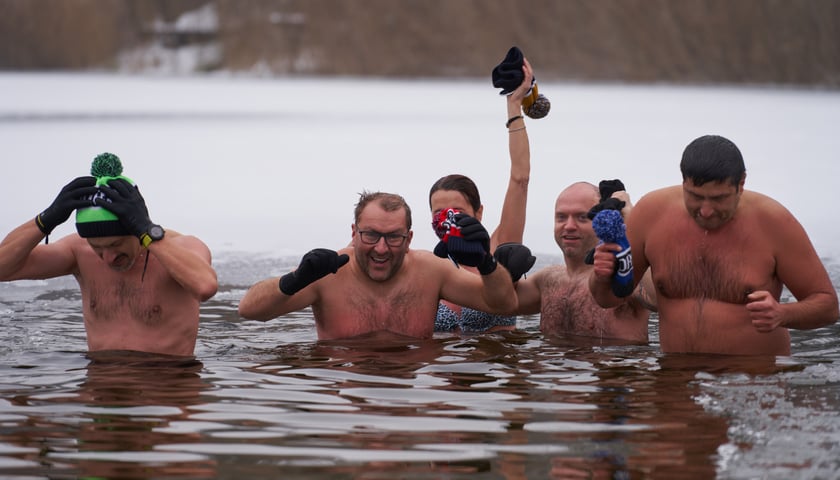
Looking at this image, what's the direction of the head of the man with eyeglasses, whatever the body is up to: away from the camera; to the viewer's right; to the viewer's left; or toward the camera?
toward the camera

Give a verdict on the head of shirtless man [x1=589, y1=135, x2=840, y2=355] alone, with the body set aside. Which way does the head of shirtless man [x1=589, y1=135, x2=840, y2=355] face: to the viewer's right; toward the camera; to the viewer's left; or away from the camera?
toward the camera

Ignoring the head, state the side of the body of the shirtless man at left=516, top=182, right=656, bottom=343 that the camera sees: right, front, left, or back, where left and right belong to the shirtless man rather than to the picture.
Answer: front

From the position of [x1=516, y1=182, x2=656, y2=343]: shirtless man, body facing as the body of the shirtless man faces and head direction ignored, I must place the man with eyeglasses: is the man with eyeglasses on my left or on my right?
on my right

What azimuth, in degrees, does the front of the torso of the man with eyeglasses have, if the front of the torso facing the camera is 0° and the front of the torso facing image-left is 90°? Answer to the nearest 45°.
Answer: approximately 0°

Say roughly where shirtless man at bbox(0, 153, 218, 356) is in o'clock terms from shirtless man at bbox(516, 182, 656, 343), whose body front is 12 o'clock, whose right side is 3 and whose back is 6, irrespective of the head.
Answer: shirtless man at bbox(0, 153, 218, 356) is roughly at 2 o'clock from shirtless man at bbox(516, 182, 656, 343).

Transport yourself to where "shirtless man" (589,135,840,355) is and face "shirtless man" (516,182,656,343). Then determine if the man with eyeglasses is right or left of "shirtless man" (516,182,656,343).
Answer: left

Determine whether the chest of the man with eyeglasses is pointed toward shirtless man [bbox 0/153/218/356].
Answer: no

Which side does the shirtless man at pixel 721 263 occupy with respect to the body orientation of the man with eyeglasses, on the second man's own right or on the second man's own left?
on the second man's own left

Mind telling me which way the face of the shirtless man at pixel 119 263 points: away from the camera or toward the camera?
toward the camera

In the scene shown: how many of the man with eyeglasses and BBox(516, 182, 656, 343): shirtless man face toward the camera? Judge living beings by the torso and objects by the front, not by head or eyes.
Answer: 2

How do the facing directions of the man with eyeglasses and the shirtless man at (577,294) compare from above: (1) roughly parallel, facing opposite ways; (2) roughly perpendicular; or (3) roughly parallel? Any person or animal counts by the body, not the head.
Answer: roughly parallel
